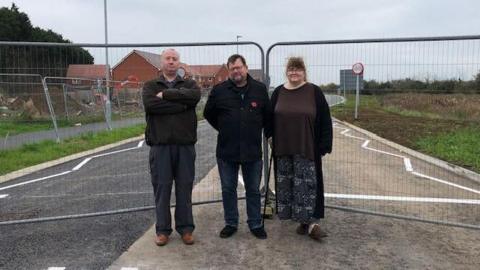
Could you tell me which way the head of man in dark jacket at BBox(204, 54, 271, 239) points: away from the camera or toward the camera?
toward the camera

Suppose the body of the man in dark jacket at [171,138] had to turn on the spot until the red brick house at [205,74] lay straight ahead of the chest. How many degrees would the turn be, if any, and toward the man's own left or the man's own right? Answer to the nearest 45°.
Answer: approximately 180°

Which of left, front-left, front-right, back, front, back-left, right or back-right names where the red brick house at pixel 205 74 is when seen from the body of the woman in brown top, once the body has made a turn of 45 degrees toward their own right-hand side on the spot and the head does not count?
right

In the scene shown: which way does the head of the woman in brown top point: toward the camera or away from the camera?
toward the camera

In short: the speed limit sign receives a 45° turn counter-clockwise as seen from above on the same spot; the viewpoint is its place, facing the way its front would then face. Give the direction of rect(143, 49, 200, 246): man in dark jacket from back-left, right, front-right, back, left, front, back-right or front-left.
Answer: right

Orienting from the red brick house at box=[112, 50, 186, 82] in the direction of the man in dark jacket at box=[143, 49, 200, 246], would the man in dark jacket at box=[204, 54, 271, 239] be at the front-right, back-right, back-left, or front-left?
front-left

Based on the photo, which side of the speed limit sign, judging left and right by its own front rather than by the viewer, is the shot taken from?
front

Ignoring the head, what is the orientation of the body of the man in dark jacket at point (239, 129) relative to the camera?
toward the camera

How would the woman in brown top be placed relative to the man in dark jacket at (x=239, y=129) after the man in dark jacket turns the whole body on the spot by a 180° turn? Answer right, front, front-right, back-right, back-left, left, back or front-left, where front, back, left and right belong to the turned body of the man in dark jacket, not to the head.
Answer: right

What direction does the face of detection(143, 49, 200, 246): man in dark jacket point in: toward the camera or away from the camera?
toward the camera

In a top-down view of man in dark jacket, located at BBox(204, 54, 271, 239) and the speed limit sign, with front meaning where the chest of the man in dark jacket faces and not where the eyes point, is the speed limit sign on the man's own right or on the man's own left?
on the man's own left

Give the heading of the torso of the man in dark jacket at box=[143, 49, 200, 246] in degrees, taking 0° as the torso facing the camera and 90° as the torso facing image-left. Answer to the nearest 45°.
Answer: approximately 0°

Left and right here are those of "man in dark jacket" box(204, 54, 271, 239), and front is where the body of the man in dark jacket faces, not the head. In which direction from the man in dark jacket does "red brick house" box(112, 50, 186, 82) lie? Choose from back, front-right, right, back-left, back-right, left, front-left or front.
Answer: back-right

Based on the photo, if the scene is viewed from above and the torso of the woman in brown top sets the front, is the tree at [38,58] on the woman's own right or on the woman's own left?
on the woman's own right

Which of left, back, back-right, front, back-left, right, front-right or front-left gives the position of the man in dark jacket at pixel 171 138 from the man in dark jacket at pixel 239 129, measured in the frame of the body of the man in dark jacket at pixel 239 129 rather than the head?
right

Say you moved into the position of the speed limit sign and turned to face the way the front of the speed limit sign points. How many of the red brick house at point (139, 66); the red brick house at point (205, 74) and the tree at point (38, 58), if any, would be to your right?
3

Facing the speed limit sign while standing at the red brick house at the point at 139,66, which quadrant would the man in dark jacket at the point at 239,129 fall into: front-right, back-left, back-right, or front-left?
front-right
